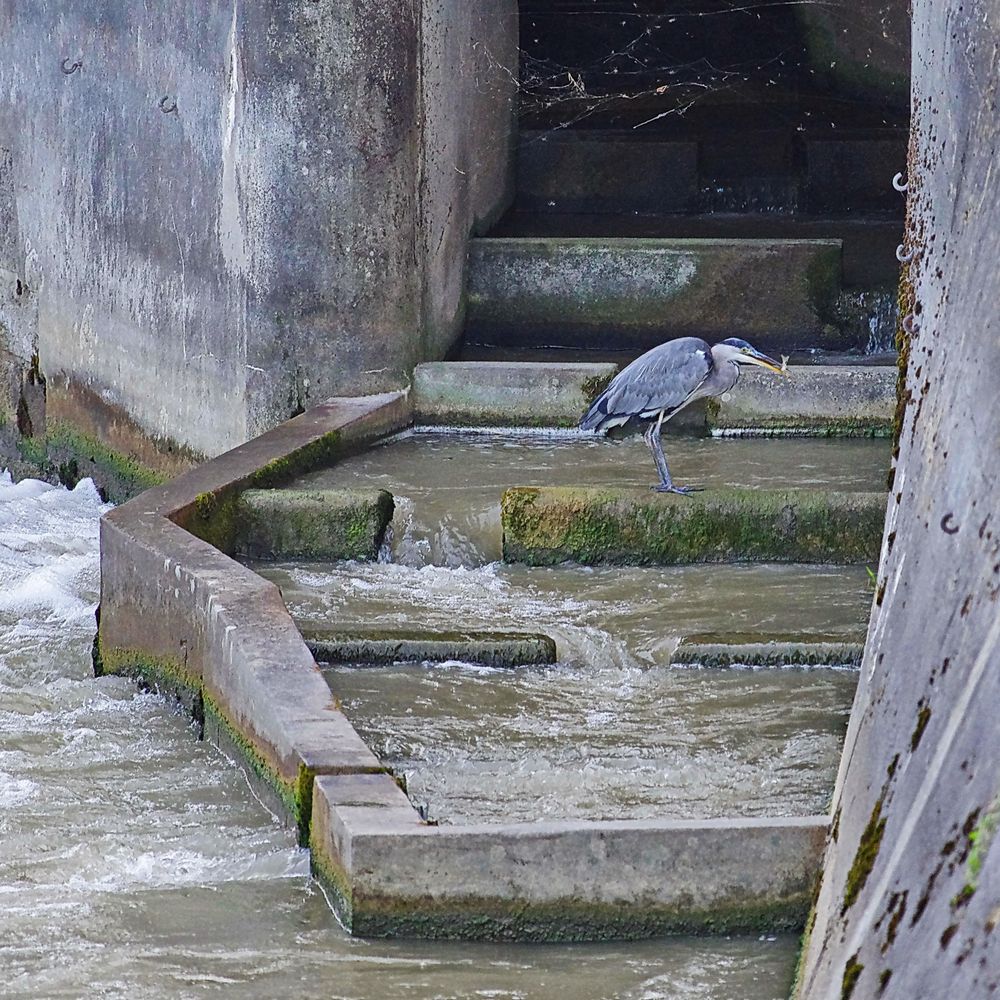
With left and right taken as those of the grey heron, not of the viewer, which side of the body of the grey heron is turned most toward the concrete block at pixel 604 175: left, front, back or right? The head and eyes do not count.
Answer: left

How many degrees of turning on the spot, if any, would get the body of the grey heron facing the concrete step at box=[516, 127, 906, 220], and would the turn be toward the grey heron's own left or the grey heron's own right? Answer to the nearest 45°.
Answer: approximately 90° to the grey heron's own left

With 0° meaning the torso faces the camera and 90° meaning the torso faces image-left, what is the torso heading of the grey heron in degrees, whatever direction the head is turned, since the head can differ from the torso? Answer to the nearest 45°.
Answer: approximately 270°

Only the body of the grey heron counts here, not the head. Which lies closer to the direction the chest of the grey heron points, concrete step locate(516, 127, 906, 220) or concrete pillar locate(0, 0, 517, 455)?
the concrete step

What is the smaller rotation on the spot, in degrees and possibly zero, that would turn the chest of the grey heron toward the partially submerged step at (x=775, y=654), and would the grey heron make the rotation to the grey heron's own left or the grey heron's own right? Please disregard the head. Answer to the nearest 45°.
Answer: approximately 90° to the grey heron's own right
